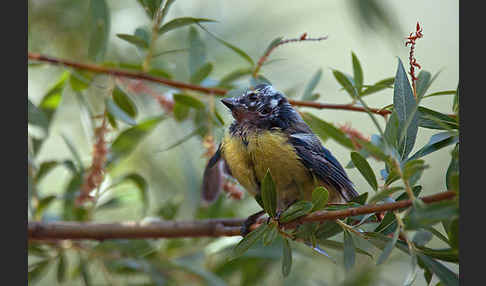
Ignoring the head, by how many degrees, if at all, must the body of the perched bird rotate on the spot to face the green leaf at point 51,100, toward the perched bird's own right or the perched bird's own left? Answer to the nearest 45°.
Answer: approximately 45° to the perched bird's own right

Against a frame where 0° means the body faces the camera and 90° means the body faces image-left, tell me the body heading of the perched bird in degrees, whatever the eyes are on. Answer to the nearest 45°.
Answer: approximately 45°
